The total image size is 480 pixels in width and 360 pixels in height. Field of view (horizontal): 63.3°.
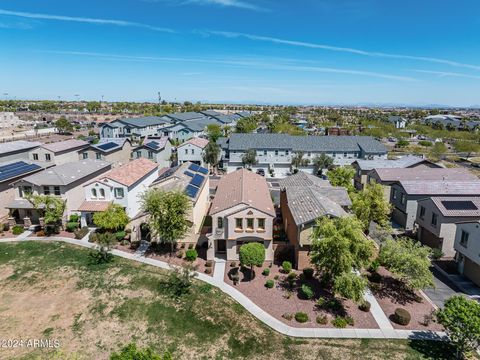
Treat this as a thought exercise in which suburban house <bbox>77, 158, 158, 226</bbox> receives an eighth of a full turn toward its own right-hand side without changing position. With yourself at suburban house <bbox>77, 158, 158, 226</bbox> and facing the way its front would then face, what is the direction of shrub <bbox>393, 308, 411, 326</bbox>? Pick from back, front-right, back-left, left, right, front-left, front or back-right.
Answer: back-left

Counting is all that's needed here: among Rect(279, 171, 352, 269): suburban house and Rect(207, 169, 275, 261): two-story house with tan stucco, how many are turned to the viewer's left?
0

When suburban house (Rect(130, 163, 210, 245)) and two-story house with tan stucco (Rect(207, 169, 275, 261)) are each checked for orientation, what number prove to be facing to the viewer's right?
0

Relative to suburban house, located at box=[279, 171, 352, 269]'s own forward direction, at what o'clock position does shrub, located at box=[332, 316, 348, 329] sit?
The shrub is roughly at 1 o'clock from the suburban house.

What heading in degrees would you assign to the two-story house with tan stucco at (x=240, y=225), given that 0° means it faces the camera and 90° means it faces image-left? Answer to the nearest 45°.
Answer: approximately 0°

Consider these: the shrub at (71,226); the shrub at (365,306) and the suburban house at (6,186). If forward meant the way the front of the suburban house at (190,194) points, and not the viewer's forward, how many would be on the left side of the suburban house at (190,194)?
1

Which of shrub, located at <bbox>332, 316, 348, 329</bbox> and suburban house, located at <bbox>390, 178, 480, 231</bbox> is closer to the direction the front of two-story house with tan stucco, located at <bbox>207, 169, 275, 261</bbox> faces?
the shrub

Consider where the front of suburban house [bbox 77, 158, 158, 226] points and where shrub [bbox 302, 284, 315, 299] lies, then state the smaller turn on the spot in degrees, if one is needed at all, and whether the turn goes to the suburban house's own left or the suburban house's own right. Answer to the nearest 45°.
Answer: approximately 90° to the suburban house's own left

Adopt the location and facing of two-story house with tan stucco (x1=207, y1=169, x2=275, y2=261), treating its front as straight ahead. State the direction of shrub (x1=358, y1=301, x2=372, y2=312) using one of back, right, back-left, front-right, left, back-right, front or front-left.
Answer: front-left

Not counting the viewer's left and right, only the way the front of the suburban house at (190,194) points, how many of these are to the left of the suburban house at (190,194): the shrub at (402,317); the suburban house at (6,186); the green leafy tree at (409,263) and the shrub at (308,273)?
3

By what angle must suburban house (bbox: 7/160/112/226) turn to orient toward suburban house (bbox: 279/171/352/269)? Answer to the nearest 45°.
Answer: approximately 90° to its left

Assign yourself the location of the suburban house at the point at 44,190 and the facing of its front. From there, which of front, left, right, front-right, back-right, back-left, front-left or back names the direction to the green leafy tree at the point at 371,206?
left

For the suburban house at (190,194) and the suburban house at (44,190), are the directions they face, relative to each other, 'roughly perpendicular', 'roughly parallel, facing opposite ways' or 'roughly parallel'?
roughly parallel

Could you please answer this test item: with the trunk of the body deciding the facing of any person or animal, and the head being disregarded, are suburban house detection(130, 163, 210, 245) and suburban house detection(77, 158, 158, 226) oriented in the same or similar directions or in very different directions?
same or similar directions

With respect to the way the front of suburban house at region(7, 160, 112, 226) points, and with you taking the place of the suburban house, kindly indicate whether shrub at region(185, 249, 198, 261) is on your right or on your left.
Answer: on your left

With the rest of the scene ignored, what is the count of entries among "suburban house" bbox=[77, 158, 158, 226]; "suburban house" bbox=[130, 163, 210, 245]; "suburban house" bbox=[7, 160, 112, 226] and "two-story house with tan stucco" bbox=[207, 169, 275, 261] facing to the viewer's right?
0

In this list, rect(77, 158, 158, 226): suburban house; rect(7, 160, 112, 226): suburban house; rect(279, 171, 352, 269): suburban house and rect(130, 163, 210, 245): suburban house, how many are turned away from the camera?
0
